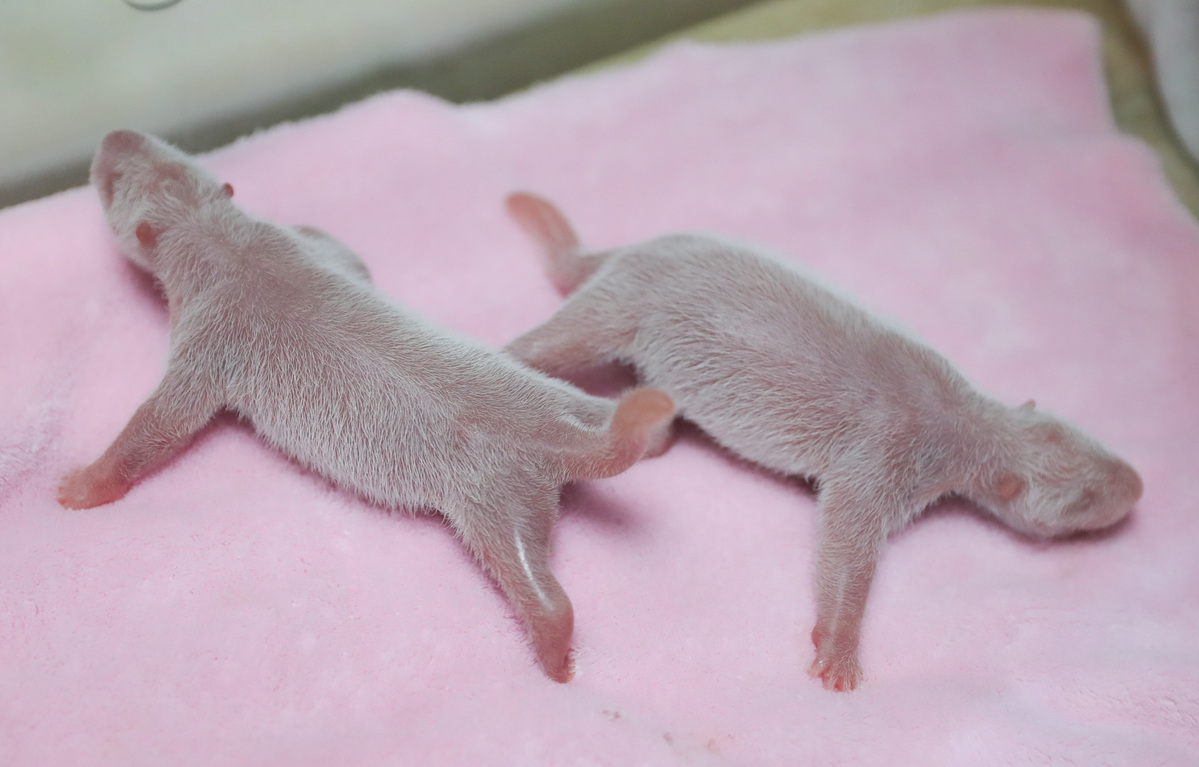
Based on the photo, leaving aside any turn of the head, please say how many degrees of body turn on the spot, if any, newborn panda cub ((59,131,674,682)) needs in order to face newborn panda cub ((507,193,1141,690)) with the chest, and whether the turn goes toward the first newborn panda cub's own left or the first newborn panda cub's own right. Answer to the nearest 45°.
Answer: approximately 135° to the first newborn panda cub's own right

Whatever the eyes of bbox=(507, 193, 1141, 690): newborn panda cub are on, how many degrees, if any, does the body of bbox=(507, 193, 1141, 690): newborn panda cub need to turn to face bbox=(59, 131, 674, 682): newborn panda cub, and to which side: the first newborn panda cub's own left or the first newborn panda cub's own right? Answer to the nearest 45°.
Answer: approximately 90° to the first newborn panda cub's own right

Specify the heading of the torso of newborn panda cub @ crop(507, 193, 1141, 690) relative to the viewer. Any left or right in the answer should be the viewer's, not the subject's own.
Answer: facing the viewer and to the right of the viewer

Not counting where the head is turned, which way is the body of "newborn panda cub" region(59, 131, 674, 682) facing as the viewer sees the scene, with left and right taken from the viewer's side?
facing away from the viewer and to the left of the viewer
